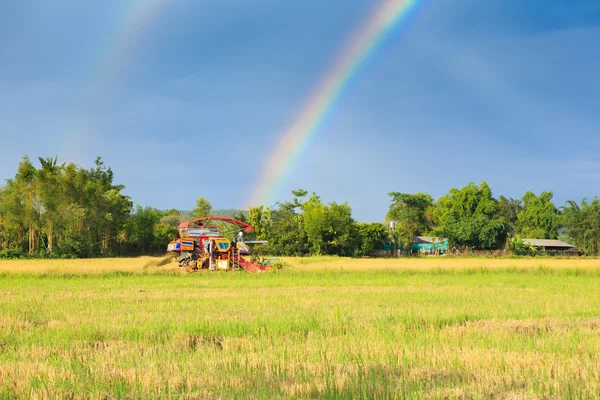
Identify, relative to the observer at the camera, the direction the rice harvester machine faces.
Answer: facing to the right of the viewer
